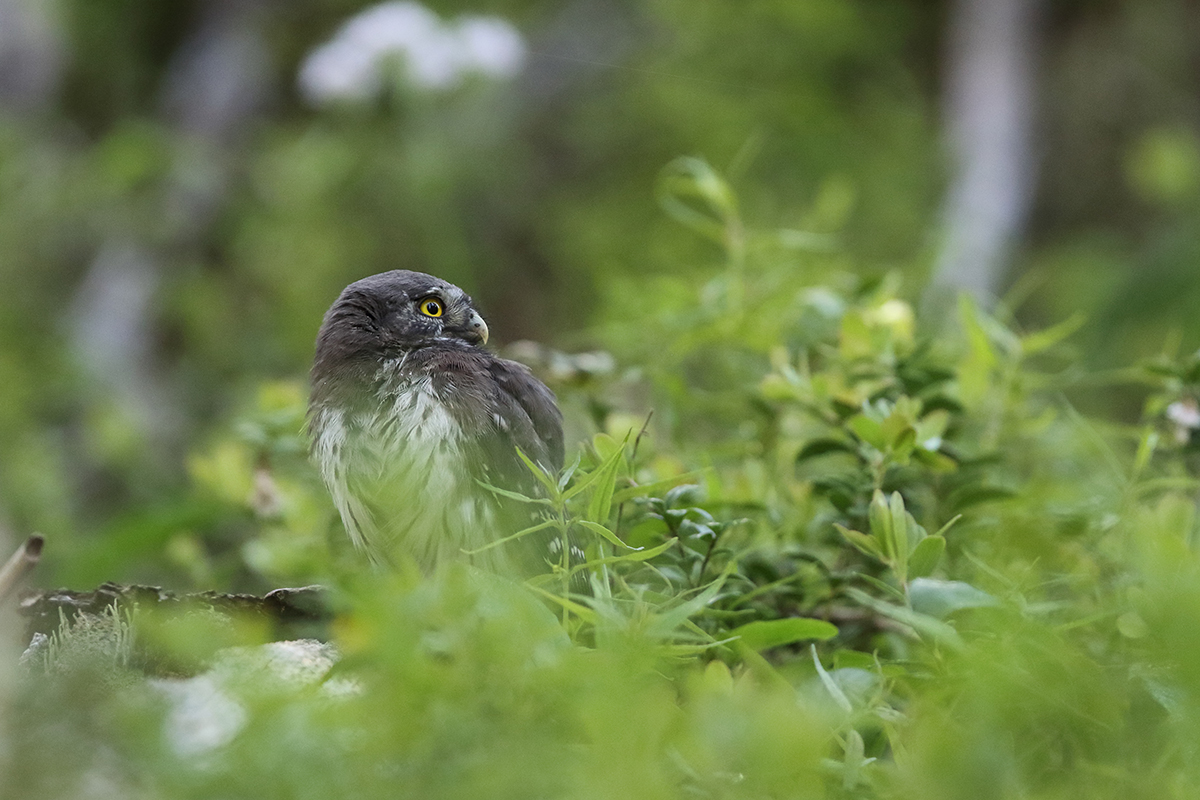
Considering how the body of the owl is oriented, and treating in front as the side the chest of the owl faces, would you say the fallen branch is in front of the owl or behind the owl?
in front

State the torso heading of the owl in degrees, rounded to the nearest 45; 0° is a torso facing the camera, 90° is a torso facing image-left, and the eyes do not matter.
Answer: approximately 45°

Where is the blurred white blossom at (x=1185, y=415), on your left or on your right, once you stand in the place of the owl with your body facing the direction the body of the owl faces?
on your left

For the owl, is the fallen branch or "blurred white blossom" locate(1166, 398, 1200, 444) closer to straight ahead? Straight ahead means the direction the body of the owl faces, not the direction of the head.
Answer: the fallen branch
